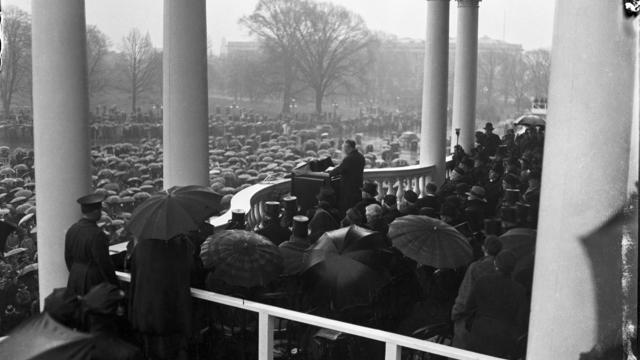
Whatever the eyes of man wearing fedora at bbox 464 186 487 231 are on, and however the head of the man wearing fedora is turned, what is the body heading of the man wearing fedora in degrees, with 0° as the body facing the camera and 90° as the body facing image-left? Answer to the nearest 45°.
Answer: approximately 135°

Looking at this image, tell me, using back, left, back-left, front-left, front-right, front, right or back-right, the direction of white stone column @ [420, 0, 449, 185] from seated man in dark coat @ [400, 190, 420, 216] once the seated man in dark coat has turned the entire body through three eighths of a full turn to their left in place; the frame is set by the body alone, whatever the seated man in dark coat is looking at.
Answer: back

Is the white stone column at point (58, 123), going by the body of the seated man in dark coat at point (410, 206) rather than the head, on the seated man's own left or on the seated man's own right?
on the seated man's own left

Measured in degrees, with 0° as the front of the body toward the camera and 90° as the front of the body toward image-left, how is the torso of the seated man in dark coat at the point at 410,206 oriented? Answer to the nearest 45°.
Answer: approximately 135°

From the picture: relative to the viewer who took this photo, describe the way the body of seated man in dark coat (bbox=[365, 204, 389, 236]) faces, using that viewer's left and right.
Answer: facing away from the viewer and to the left of the viewer

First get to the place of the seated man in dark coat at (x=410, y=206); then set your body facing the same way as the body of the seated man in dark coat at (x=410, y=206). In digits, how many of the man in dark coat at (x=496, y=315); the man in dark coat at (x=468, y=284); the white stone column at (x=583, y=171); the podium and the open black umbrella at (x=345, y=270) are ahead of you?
1

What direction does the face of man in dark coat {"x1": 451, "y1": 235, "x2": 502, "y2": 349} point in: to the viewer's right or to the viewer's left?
to the viewer's left

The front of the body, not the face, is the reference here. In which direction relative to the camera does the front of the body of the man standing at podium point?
to the viewer's left

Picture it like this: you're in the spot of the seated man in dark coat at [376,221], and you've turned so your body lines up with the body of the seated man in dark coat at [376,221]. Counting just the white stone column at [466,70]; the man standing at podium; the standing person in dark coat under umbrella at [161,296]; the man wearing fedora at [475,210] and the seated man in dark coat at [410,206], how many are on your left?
1

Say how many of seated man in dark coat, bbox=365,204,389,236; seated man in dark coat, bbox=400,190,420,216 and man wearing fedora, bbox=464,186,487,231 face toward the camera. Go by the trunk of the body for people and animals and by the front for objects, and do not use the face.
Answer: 0

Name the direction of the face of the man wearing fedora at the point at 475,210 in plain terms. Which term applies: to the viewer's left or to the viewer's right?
to the viewer's left

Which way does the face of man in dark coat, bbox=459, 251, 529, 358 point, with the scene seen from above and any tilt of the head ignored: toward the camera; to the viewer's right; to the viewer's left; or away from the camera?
away from the camera

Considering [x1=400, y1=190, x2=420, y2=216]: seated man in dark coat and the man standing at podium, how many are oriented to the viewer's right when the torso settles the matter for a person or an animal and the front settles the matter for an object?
0

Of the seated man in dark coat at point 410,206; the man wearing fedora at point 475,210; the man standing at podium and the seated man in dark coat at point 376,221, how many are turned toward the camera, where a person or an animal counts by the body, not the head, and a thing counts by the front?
0

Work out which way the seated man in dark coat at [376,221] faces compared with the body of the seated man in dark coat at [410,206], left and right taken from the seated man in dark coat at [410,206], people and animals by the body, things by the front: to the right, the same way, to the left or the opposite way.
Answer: the same way

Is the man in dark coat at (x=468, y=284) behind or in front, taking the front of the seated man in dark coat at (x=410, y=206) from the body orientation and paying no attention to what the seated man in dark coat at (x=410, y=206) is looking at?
behind

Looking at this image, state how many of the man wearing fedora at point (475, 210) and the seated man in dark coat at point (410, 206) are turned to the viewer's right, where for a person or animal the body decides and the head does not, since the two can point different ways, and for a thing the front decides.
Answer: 0
